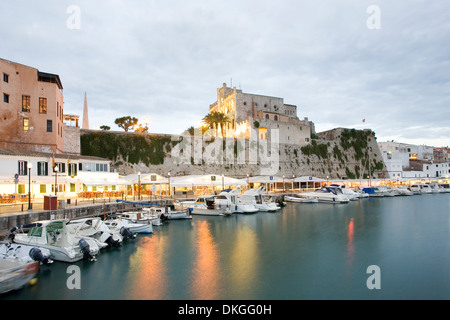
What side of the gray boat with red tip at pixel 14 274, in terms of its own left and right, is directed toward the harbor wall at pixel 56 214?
left

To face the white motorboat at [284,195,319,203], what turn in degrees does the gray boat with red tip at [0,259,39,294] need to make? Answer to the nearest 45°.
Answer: approximately 45° to its left

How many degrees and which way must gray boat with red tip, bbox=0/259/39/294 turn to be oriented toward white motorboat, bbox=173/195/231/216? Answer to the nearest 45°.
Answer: approximately 45° to its left

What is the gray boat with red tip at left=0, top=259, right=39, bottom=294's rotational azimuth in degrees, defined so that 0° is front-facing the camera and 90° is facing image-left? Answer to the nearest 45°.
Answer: approximately 270°
